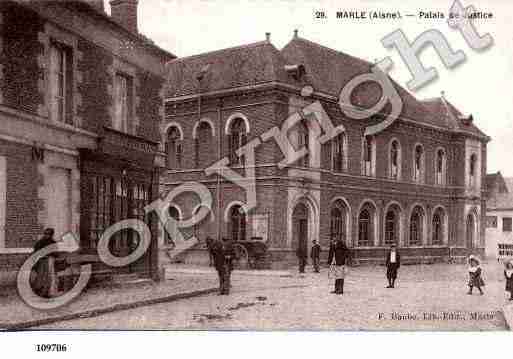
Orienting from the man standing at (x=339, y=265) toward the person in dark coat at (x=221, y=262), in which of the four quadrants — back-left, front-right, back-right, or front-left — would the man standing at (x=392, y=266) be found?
back-right

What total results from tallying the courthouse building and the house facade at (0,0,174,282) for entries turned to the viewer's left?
0

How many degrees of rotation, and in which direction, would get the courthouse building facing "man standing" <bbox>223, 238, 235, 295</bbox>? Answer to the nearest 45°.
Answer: approximately 45° to its right

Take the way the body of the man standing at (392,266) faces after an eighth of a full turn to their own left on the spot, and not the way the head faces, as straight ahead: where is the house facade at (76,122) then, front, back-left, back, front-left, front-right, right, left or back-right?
right

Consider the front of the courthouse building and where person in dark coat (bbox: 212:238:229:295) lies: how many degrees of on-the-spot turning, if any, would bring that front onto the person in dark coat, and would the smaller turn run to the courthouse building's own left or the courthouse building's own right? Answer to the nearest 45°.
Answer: approximately 45° to the courthouse building's own right

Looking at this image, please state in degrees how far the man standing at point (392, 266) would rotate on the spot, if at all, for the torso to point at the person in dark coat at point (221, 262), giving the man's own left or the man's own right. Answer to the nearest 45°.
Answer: approximately 45° to the man's own right

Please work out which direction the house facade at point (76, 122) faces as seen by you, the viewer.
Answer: facing the viewer and to the right of the viewer

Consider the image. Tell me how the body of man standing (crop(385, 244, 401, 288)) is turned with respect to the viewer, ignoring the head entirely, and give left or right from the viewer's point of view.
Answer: facing the viewer

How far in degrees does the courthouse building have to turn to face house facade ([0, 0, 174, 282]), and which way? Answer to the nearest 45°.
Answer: approximately 45° to its right

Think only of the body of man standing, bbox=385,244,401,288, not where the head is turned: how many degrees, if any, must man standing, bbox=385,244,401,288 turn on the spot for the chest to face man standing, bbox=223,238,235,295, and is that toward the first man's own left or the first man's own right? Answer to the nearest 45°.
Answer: approximately 45° to the first man's own right
